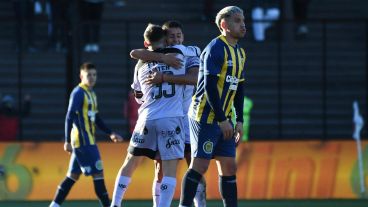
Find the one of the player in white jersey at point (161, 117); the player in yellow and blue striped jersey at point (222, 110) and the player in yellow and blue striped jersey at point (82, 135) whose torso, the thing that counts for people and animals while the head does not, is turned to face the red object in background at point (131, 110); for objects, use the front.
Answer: the player in white jersey

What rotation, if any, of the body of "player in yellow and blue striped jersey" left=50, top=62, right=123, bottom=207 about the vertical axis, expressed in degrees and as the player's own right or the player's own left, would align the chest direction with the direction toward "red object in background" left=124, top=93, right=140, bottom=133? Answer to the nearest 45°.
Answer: approximately 135° to the player's own left

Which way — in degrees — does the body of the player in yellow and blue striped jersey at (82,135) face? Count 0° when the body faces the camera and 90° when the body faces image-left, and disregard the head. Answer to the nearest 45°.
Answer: approximately 315°

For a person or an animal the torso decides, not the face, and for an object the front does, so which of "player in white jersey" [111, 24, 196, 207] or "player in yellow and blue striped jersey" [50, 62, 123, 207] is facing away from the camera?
the player in white jersey

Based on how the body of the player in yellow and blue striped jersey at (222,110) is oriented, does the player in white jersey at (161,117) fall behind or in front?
behind

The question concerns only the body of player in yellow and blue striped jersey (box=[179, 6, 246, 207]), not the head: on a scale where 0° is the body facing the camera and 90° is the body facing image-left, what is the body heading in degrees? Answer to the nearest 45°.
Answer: approximately 315°

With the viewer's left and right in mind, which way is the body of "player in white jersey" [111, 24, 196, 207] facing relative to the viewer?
facing away from the viewer

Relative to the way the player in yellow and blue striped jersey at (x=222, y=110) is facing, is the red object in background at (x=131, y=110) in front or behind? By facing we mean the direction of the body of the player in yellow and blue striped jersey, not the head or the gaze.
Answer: behind
